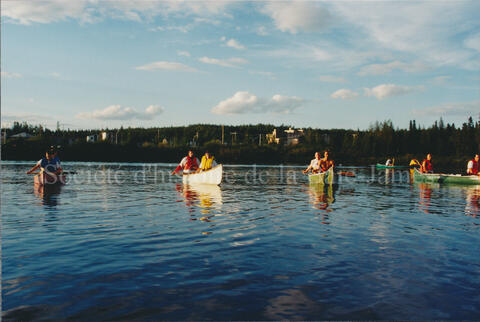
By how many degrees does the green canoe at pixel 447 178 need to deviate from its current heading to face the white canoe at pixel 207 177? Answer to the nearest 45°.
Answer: approximately 45° to its left

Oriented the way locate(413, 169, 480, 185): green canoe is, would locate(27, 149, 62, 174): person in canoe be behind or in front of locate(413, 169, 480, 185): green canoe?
in front

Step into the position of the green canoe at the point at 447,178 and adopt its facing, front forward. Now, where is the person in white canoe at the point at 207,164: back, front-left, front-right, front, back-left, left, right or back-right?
front-left

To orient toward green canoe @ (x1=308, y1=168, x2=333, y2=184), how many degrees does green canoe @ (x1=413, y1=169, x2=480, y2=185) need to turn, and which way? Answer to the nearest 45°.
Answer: approximately 45° to its left

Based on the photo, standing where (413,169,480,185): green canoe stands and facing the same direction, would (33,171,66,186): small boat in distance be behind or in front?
in front

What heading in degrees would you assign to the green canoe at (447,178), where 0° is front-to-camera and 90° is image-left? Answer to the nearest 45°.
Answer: approximately 90°
